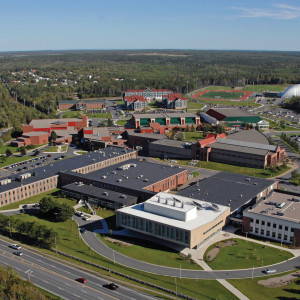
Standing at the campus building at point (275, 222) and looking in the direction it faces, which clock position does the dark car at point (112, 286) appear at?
The dark car is roughly at 12 o'clock from the campus building.

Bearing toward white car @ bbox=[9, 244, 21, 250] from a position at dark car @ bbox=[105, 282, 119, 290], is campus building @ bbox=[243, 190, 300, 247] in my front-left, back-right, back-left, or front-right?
back-right

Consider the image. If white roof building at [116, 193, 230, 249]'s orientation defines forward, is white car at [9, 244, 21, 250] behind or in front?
in front

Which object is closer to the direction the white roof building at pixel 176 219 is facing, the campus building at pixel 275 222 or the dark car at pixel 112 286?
the dark car

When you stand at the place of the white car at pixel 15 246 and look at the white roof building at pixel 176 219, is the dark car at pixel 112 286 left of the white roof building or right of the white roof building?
right

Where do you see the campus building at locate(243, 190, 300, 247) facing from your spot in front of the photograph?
facing the viewer and to the left of the viewer

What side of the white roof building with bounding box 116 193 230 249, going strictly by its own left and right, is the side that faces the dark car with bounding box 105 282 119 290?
front
